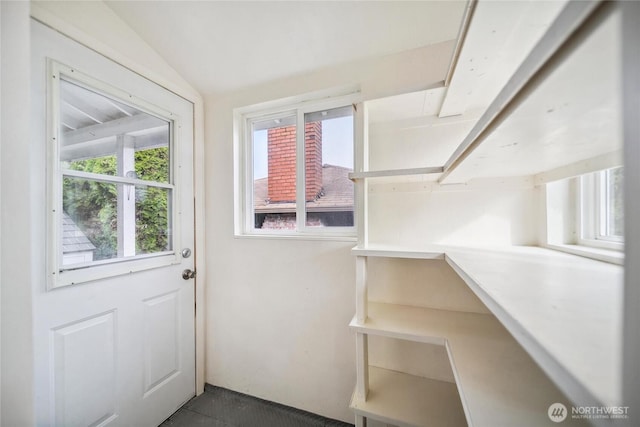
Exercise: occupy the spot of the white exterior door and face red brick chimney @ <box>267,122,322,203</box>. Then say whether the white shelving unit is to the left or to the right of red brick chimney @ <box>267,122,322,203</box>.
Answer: right

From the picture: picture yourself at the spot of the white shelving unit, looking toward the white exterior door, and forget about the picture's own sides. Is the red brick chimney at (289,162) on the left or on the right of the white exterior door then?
right
